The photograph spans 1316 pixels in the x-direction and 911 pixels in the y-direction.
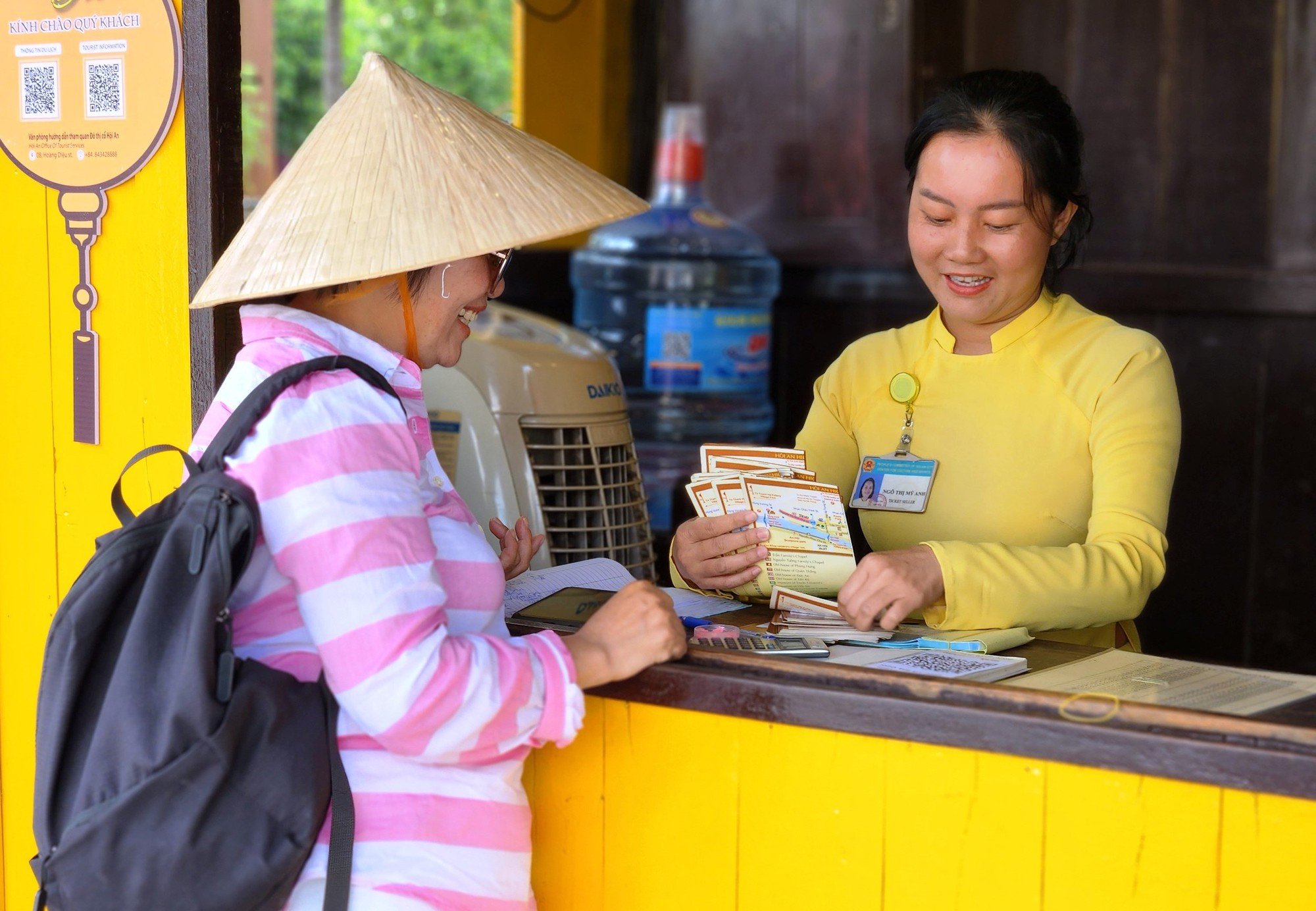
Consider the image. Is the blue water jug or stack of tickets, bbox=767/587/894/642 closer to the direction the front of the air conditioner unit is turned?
the stack of tickets

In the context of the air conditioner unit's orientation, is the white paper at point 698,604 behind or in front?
in front

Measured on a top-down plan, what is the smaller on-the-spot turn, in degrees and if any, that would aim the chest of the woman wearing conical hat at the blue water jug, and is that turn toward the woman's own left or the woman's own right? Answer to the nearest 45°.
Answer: approximately 90° to the woman's own left

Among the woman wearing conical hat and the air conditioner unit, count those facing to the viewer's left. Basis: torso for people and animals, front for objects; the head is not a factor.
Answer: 0

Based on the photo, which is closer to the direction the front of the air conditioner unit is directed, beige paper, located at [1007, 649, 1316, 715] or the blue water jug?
the beige paper

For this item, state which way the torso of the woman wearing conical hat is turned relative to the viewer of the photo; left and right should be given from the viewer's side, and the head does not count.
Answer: facing to the right of the viewer

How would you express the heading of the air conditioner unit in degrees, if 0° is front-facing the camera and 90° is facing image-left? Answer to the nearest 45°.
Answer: approximately 315°

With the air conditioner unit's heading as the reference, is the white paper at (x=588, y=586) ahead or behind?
ahead

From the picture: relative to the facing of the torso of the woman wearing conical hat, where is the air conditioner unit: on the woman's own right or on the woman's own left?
on the woman's own left

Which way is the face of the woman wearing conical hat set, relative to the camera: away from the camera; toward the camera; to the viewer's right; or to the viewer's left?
to the viewer's right

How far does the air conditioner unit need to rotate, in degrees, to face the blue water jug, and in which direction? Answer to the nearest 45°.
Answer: approximately 135° to its left

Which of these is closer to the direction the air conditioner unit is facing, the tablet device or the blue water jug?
the tablet device

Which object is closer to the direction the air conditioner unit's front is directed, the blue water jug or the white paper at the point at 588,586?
the white paper
